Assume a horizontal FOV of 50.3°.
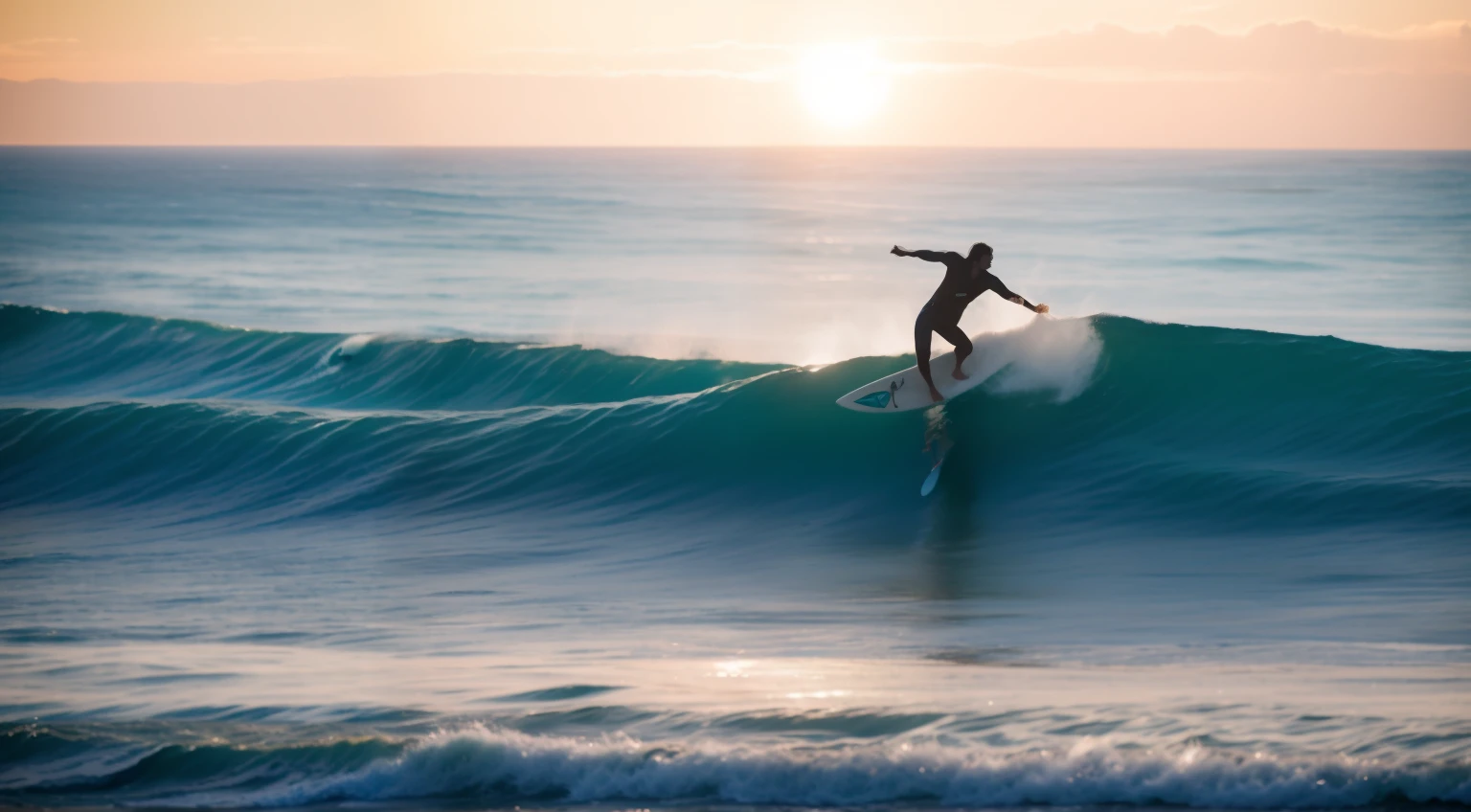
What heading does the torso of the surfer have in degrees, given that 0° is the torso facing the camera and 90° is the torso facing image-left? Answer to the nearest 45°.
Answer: approximately 315°

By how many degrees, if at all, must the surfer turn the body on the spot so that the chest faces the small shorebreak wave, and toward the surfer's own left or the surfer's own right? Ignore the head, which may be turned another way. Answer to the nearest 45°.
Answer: approximately 45° to the surfer's own right
